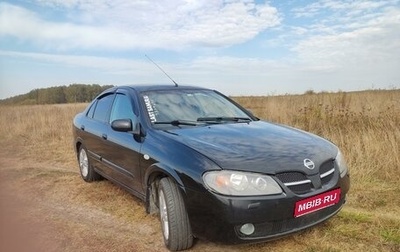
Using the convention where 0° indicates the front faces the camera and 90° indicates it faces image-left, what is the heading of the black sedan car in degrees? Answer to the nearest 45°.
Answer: approximately 315°
